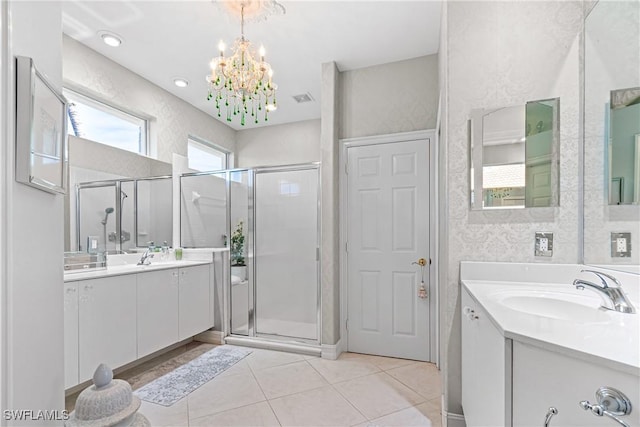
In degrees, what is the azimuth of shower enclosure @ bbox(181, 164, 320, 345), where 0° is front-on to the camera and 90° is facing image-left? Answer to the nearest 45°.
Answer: approximately 0°

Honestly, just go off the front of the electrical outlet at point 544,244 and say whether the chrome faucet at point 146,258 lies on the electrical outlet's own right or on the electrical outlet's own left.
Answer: on the electrical outlet's own right

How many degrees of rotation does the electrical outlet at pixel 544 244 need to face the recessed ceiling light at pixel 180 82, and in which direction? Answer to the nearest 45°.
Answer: approximately 90° to its right

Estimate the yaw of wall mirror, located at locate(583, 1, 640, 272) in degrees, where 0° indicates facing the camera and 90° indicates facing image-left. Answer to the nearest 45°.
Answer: approximately 45°

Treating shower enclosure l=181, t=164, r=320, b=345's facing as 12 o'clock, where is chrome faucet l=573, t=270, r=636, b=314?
The chrome faucet is roughly at 11 o'clock from the shower enclosure.
